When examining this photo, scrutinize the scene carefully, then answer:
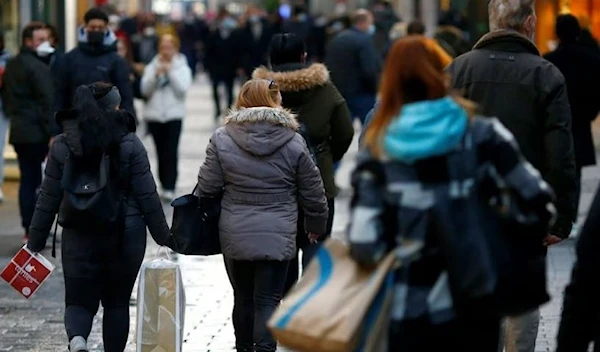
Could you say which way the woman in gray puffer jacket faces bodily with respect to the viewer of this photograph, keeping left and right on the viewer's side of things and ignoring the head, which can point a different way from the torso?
facing away from the viewer

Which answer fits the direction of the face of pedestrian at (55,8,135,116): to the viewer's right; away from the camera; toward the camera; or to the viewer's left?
toward the camera

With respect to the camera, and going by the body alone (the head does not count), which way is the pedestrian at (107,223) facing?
away from the camera

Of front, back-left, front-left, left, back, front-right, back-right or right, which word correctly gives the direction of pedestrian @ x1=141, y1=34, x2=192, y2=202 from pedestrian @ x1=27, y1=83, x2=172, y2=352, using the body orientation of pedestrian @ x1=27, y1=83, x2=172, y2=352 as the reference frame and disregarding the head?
front

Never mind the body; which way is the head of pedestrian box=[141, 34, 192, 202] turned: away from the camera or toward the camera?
toward the camera

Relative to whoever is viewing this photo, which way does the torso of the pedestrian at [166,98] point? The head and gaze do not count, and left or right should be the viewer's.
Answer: facing the viewer

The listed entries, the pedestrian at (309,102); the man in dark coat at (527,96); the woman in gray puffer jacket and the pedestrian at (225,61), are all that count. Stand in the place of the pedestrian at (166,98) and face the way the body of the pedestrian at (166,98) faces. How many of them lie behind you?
1

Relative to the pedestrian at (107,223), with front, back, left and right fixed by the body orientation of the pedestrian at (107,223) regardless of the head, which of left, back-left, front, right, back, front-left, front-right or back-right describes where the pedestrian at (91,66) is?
front

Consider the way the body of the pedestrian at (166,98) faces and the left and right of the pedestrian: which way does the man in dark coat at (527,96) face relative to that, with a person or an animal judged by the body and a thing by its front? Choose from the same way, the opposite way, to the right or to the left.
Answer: the opposite way

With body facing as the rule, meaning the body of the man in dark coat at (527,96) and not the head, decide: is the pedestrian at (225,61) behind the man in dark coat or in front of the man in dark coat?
in front

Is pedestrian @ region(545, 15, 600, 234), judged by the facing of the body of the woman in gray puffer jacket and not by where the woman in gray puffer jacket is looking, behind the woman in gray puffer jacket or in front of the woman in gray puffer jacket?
in front

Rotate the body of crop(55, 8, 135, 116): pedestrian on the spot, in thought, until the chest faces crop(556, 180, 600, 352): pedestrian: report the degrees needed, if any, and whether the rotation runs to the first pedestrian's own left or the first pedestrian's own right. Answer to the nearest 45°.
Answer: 0° — they already face them

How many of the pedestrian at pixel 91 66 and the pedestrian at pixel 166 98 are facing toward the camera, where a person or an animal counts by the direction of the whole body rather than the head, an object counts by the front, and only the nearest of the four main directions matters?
2

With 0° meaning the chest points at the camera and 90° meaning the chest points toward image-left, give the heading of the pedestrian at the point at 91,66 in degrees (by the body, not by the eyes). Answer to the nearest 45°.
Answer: approximately 0°

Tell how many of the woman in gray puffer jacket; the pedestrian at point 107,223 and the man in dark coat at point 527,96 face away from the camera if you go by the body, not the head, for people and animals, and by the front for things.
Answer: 3

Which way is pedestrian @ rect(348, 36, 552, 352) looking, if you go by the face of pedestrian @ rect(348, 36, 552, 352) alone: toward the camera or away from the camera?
away from the camera
